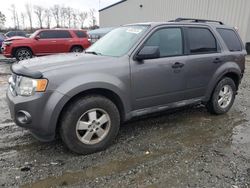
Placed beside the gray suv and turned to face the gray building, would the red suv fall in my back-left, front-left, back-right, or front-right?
front-left

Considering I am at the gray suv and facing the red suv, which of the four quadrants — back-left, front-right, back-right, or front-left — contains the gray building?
front-right

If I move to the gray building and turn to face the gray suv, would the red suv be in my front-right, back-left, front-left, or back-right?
front-right

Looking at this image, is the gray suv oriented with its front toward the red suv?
no

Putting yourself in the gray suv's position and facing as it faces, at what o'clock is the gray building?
The gray building is roughly at 5 o'clock from the gray suv.

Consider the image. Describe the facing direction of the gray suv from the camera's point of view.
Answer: facing the viewer and to the left of the viewer
